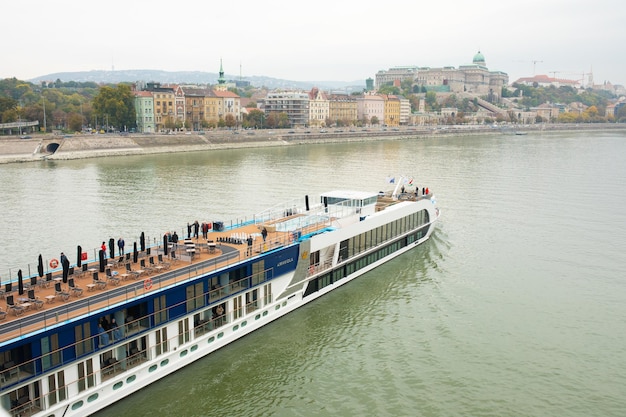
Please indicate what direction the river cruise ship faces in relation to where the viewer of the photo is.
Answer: facing away from the viewer and to the right of the viewer
